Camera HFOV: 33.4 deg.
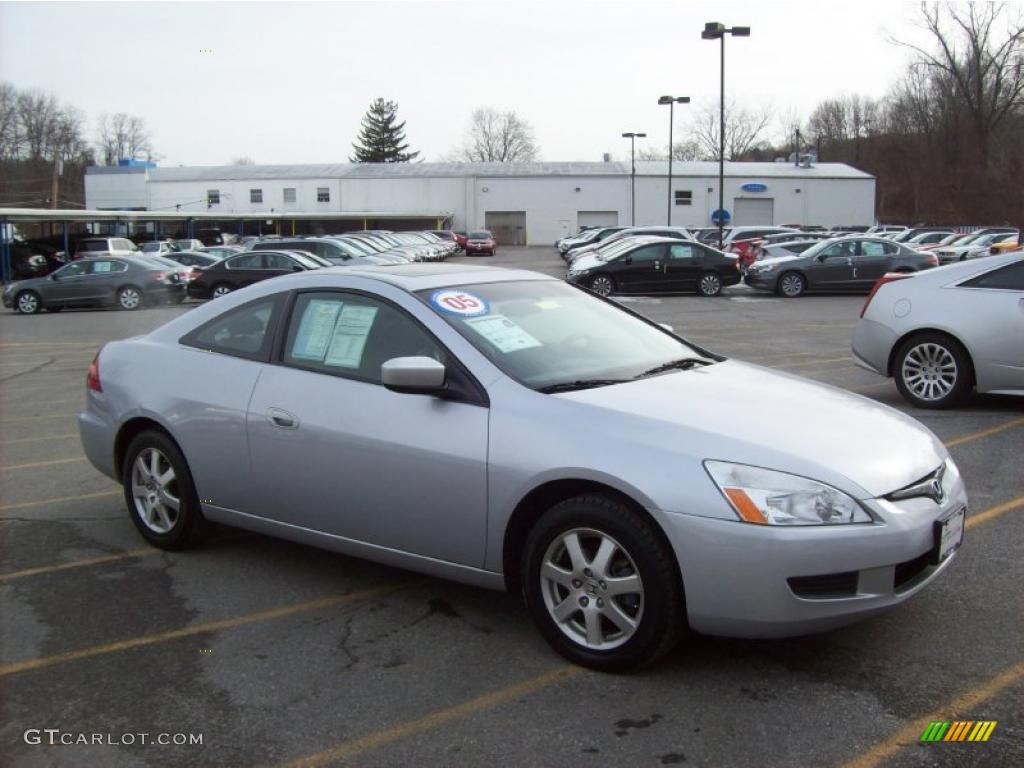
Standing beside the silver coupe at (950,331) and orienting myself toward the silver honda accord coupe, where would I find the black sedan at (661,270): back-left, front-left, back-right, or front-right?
back-right

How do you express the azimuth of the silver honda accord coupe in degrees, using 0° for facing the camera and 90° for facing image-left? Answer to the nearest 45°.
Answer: approximately 315°

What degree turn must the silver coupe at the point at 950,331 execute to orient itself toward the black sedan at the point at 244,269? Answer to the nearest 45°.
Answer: approximately 135° to its left

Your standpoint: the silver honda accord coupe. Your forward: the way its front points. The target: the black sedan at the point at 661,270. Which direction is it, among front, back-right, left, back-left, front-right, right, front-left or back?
back-left

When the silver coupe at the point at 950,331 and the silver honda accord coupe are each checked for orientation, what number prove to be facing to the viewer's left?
0

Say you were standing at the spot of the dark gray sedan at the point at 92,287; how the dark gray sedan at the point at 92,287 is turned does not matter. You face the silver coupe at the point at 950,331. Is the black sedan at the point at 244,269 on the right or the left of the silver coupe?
left

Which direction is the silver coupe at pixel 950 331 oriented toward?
to the viewer's right
